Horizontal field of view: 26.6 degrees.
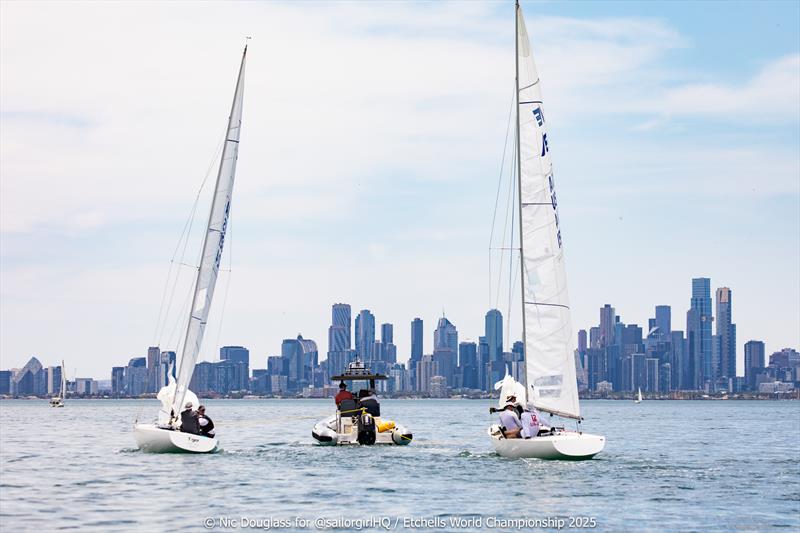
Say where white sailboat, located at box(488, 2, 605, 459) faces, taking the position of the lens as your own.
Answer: facing away from the viewer and to the left of the viewer

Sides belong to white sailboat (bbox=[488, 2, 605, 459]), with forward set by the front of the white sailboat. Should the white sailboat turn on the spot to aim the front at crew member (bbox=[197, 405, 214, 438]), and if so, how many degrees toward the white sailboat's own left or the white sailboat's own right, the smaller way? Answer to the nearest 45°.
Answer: approximately 45° to the white sailboat's own left

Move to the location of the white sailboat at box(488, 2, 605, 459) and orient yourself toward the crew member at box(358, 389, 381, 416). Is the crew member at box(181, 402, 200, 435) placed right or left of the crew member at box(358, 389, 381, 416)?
left

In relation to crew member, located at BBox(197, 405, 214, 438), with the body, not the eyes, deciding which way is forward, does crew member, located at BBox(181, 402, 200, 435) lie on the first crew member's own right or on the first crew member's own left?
on the first crew member's own left

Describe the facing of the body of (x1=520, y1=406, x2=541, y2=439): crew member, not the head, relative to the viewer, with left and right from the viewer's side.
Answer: facing away from the viewer and to the left of the viewer

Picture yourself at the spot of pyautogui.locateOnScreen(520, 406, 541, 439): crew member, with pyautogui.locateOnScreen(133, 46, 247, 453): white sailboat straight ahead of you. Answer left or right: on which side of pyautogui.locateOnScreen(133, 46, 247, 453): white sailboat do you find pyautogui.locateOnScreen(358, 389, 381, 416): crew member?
right
